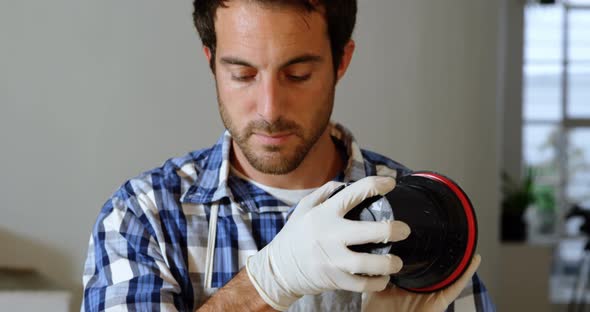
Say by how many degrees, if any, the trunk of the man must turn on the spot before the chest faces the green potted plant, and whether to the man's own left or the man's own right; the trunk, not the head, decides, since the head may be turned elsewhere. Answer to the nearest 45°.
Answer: approximately 135° to the man's own left

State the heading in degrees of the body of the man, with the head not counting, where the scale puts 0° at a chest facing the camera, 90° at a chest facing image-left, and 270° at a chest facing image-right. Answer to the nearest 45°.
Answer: approximately 0°
